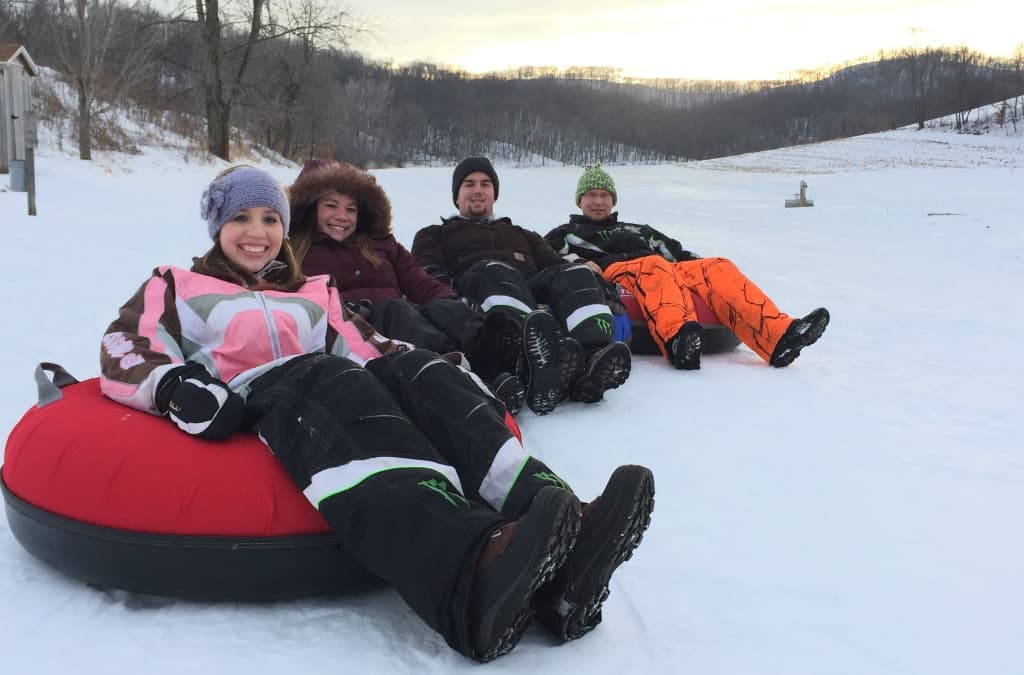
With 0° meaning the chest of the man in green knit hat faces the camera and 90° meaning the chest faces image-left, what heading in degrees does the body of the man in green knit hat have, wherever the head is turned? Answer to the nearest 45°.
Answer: approximately 315°

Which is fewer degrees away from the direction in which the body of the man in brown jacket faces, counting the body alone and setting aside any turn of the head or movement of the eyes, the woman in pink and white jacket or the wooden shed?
the woman in pink and white jacket

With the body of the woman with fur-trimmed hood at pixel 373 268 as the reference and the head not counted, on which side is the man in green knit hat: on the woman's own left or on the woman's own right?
on the woman's own left

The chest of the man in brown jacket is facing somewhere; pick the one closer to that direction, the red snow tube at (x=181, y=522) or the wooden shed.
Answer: the red snow tube

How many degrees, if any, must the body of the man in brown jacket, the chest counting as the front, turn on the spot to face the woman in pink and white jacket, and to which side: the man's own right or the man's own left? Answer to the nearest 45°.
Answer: approximately 45° to the man's own right
